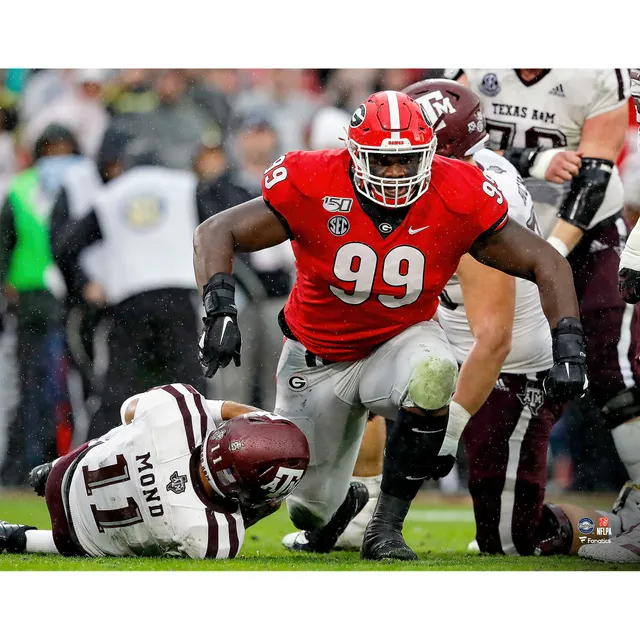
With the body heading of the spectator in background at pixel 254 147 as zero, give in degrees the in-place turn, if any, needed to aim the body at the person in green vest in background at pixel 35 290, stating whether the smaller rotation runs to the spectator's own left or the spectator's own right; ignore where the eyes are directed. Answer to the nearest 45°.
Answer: approximately 90° to the spectator's own right

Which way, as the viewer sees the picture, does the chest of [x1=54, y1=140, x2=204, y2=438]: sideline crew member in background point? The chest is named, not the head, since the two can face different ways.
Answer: away from the camera

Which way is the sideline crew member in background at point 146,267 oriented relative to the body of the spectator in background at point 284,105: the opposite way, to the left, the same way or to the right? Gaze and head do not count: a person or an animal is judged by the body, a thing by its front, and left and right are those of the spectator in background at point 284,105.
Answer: the opposite way

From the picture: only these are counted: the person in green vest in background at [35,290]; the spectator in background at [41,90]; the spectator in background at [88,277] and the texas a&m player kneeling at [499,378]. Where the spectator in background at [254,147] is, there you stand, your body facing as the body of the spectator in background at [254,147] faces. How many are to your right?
3

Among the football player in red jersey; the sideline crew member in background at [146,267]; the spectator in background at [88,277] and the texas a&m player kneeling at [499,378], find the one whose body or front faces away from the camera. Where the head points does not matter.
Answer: the sideline crew member in background at [146,267]

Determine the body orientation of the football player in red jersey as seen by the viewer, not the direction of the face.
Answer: toward the camera

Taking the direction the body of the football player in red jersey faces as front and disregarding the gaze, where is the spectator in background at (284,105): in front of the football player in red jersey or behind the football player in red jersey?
behind

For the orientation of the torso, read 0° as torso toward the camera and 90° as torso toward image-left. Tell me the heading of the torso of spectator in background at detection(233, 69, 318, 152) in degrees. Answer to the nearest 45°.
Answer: approximately 0°
